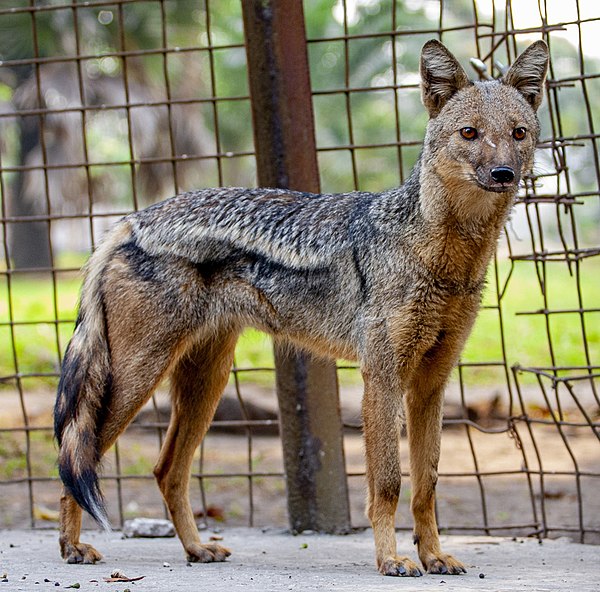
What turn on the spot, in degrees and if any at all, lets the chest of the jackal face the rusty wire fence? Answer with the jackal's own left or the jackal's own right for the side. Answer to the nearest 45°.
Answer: approximately 135° to the jackal's own left

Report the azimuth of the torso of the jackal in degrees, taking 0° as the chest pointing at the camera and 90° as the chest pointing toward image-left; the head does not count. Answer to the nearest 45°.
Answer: approximately 315°
